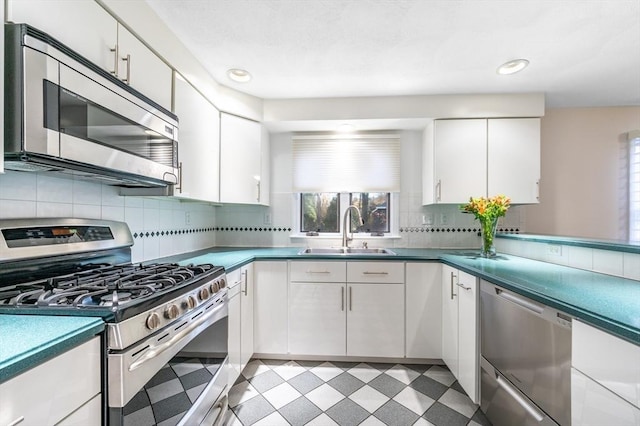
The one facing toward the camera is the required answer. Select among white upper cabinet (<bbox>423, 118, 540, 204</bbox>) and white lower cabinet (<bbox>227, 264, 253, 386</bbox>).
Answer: the white upper cabinet

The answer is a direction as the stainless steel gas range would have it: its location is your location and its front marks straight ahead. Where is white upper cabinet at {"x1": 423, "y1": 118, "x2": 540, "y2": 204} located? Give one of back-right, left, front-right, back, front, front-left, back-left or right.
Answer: front-left

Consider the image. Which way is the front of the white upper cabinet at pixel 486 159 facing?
toward the camera

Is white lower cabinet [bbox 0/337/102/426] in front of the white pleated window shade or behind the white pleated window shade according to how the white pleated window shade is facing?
in front

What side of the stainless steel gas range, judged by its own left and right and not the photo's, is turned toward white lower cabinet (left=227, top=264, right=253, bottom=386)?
left

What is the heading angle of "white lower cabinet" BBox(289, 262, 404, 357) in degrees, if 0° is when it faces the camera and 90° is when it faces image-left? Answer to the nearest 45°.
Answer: approximately 0°

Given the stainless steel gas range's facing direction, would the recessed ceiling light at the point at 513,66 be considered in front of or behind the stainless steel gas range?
in front

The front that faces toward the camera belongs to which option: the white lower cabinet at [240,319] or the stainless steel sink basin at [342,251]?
the stainless steel sink basin

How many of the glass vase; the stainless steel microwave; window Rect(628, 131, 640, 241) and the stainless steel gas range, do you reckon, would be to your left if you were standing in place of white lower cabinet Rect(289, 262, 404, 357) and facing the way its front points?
2

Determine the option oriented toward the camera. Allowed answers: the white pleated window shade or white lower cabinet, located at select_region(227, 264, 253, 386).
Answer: the white pleated window shade

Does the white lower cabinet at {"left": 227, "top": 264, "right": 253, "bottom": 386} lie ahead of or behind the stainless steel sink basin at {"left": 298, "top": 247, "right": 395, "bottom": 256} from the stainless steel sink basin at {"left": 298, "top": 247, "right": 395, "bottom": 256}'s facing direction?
ahead

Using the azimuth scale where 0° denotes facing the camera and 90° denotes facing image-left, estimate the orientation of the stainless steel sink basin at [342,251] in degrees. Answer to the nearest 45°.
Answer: approximately 0°

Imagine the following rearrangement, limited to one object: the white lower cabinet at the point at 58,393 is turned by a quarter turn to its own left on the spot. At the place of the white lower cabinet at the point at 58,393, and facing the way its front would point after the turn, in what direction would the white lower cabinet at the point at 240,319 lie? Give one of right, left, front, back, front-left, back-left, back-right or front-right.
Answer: front

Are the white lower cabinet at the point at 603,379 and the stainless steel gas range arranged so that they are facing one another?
yes

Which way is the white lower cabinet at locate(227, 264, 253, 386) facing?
to the viewer's right

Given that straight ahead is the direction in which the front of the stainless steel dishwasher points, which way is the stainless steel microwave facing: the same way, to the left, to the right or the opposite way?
the opposite way

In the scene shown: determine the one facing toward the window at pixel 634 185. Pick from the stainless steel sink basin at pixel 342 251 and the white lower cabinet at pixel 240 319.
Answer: the white lower cabinet

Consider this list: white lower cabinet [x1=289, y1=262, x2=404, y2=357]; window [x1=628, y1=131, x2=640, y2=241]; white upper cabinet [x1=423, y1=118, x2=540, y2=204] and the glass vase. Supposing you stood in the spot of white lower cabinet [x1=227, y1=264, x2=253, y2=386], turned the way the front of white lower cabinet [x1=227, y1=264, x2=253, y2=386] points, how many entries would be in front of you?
4

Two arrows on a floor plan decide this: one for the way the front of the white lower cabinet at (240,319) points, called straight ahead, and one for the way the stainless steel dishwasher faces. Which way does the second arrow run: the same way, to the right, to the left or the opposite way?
the opposite way
